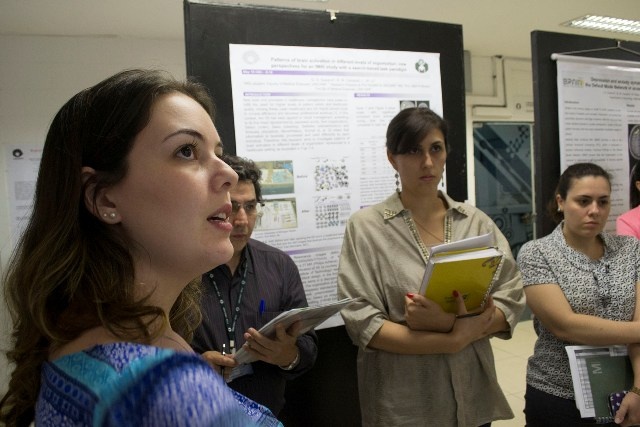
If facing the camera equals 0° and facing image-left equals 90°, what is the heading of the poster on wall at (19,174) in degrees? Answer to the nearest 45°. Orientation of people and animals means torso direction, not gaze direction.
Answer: approximately 0°

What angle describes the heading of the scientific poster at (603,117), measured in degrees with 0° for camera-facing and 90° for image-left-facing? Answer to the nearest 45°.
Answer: approximately 0°

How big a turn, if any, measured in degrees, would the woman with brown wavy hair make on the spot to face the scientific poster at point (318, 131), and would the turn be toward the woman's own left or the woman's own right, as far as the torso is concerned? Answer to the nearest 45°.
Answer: approximately 45° to the woman's own left

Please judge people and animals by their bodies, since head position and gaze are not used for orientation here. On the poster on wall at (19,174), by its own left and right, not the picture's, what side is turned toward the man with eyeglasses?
front

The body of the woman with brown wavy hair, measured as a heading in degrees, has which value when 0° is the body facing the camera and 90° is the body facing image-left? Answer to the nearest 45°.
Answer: approximately 270°

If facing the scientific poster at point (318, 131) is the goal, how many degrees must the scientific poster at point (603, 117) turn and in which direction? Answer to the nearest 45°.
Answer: approximately 45° to its right

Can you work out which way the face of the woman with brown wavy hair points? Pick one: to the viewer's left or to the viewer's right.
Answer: to the viewer's right

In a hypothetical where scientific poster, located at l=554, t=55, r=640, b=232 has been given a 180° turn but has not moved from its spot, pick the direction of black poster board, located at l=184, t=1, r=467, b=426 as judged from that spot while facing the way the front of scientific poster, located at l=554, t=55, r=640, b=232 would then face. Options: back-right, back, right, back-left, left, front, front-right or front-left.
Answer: back-left
